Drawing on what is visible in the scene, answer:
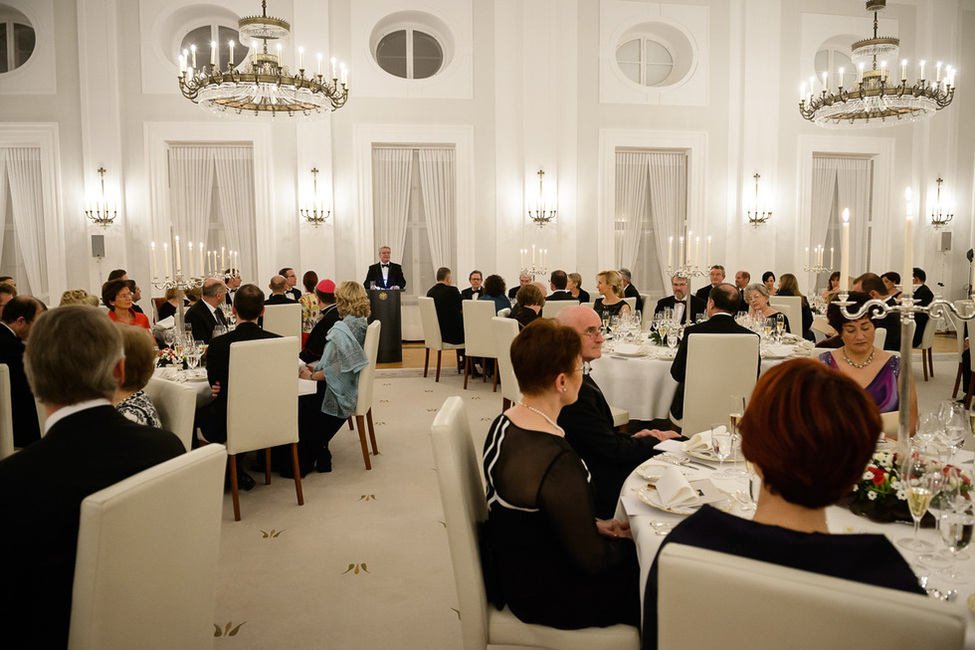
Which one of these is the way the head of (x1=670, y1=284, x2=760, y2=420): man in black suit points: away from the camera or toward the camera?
away from the camera

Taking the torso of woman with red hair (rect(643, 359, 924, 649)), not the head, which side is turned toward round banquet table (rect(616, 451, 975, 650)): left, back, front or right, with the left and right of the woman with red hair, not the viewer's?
front

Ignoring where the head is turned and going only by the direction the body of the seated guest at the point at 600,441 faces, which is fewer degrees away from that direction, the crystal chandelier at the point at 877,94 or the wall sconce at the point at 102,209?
the crystal chandelier

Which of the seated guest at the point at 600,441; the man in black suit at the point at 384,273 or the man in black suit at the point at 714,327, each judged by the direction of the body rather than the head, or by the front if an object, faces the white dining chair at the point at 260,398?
the man in black suit at the point at 384,273

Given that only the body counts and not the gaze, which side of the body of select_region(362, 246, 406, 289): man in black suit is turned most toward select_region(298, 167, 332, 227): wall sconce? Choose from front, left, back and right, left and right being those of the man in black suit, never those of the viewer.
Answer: right

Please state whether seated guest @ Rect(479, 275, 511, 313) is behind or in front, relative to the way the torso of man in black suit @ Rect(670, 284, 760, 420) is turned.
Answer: in front

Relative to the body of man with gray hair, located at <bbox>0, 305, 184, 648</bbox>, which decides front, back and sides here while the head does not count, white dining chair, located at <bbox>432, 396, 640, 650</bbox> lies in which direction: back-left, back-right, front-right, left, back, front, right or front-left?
right

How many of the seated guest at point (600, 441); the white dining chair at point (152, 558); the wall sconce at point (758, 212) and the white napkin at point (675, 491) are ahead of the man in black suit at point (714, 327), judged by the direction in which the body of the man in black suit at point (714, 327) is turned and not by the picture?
1

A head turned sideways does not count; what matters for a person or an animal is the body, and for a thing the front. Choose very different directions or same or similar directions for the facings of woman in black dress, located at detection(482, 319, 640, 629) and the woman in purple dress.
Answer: very different directions
